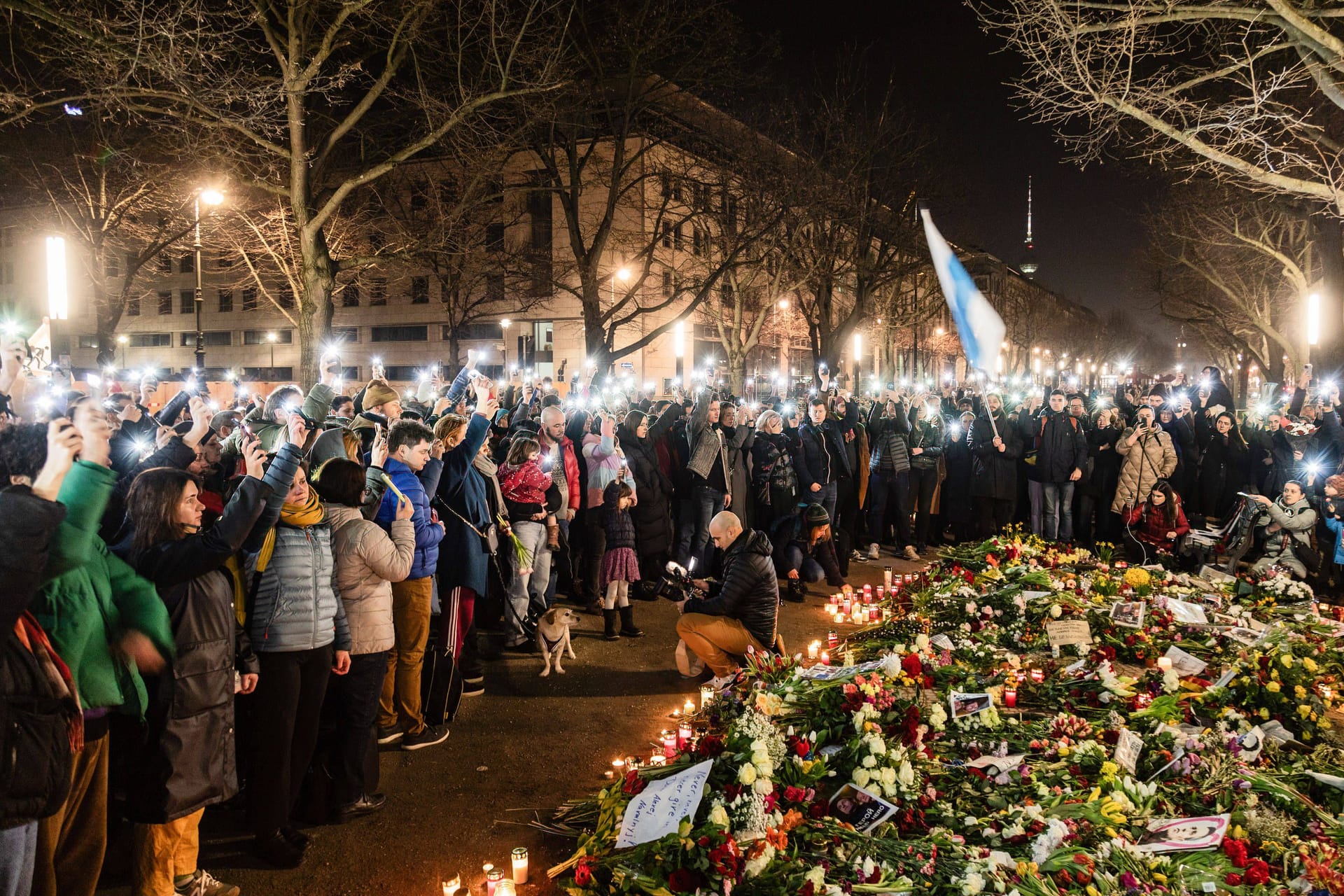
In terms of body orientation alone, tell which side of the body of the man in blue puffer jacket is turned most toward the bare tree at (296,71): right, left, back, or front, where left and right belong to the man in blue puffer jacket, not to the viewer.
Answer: left

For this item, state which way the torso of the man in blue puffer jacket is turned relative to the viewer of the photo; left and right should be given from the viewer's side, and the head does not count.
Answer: facing to the right of the viewer

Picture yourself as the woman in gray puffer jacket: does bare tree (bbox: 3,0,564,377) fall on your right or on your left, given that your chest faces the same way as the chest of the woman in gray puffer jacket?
on your left

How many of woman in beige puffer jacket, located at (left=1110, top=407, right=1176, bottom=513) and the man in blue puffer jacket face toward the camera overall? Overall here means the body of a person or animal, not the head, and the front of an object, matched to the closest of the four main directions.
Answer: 1

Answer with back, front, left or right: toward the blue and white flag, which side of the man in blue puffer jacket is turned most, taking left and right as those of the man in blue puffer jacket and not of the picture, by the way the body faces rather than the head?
front

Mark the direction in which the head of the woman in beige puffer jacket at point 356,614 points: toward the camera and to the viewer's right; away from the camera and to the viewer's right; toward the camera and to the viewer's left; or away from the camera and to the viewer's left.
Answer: away from the camera and to the viewer's right

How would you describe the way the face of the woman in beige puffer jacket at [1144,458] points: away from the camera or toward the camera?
toward the camera

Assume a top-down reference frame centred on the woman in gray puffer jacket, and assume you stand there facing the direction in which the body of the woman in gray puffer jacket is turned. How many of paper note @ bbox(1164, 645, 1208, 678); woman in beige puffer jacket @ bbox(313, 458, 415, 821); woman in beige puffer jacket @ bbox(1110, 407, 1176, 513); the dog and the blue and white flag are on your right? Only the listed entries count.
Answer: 0

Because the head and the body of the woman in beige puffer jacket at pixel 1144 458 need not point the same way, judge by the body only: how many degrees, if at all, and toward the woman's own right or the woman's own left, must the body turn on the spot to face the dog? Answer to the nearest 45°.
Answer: approximately 45° to the woman's own right

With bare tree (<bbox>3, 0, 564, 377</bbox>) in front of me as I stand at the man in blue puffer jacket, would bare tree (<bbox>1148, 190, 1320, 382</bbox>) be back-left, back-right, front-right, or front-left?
front-right

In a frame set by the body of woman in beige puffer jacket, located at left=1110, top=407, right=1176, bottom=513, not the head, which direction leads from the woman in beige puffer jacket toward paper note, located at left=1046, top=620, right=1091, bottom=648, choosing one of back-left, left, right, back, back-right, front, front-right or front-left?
front

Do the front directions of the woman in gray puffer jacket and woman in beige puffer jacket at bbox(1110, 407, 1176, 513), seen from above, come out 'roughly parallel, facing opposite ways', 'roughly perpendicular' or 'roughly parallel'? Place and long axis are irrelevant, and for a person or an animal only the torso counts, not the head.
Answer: roughly perpendicular

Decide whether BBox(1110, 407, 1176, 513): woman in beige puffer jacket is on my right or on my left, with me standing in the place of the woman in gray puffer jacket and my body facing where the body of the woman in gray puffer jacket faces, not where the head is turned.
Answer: on my left

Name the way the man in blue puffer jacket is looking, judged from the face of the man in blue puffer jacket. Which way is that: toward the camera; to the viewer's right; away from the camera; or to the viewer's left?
to the viewer's right

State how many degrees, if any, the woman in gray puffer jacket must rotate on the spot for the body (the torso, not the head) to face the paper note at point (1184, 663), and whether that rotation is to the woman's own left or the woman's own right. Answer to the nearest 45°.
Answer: approximately 45° to the woman's own left

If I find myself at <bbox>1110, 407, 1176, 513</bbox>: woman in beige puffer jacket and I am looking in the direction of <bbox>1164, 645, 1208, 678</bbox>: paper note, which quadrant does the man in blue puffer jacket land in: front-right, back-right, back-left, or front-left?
front-right

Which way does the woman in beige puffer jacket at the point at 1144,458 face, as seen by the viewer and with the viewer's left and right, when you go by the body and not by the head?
facing the viewer

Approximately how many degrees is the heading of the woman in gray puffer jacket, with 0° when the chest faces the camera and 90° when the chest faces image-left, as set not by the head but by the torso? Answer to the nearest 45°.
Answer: approximately 315°

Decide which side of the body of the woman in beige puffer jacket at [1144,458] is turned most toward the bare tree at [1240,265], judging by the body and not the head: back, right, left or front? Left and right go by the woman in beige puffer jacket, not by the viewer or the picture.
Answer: back

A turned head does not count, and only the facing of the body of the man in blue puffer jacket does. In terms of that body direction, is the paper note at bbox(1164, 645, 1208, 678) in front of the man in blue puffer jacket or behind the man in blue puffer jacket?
in front
